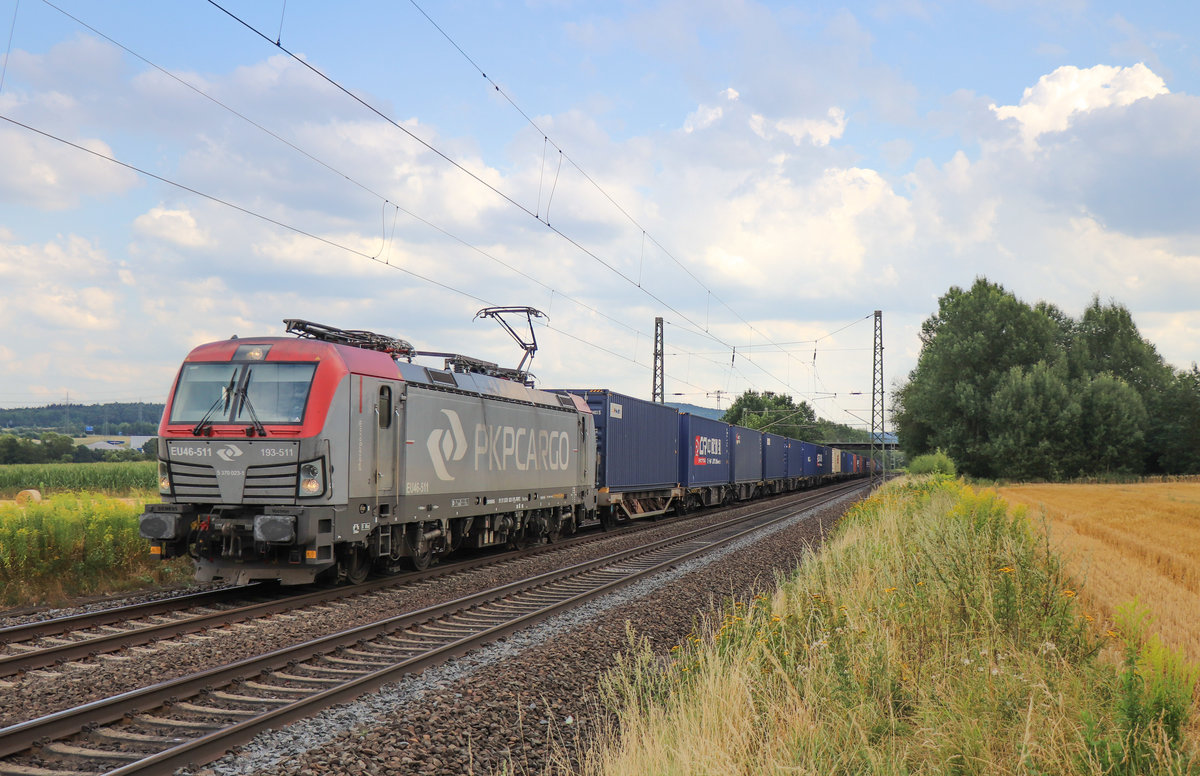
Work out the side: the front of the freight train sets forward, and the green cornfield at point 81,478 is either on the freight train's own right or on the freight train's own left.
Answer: on the freight train's own right

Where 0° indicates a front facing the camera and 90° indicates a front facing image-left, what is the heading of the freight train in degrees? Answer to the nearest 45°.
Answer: approximately 45°
